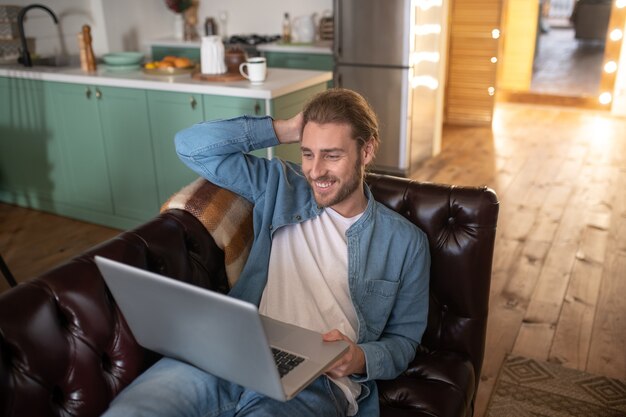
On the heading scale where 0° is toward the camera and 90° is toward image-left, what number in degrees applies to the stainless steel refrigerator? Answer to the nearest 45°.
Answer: approximately 45°

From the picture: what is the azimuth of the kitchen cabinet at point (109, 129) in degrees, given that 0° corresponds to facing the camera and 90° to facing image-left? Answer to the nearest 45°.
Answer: approximately 45°

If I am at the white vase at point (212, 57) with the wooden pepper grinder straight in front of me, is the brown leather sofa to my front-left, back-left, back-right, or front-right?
back-left

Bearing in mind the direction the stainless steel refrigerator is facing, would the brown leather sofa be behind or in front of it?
in front

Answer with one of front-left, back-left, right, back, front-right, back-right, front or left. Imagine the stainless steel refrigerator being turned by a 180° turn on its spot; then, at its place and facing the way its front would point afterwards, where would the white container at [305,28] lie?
left

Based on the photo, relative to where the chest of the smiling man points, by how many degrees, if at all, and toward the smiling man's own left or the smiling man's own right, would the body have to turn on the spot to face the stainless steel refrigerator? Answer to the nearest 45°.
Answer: approximately 135° to the smiling man's own right

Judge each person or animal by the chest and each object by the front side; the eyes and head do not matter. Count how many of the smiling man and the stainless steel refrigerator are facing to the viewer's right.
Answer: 0

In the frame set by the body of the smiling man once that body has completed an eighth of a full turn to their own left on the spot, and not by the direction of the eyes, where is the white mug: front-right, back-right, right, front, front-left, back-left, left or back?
back

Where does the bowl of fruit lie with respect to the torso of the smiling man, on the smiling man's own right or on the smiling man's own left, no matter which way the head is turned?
on the smiling man's own right

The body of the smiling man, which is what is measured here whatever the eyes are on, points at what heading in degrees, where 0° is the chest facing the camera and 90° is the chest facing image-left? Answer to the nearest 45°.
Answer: approximately 45°
